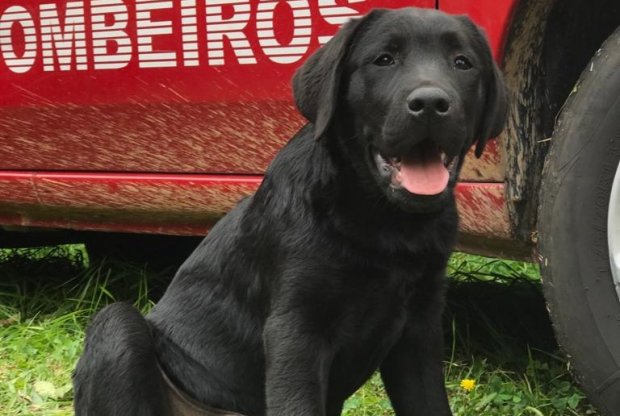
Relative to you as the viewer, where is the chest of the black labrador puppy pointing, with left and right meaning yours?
facing the viewer and to the right of the viewer
